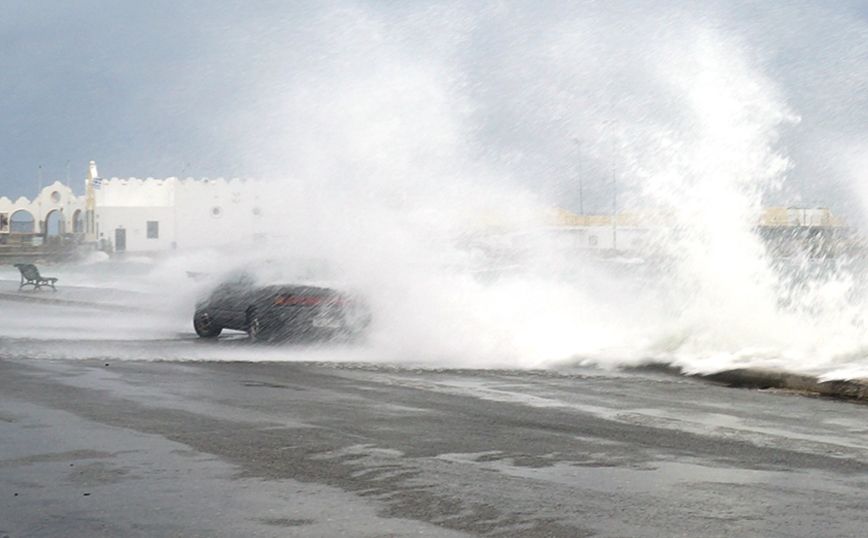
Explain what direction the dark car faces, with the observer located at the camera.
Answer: facing away from the viewer and to the left of the viewer

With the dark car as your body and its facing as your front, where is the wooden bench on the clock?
The wooden bench is roughly at 1 o'clock from the dark car.

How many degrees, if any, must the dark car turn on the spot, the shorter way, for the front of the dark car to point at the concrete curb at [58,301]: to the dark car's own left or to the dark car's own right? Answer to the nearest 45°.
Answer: approximately 45° to the dark car's own right
